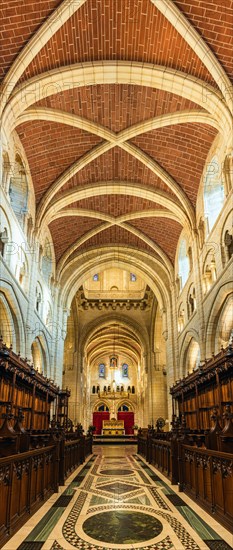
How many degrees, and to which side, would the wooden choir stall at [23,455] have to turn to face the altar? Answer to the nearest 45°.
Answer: approximately 90° to its left

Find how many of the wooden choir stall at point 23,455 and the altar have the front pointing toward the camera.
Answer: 1

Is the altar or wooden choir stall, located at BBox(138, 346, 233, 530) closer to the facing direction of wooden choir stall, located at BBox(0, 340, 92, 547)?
the wooden choir stall

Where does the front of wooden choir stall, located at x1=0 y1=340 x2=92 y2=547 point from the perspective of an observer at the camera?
facing to the right of the viewer

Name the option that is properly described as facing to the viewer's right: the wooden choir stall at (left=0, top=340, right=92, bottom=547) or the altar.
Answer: the wooden choir stall

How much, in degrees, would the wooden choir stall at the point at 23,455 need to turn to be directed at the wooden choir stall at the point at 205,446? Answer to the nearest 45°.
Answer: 0° — it already faces it

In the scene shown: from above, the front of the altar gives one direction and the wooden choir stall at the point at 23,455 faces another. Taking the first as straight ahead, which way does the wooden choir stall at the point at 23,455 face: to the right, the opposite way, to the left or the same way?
to the left

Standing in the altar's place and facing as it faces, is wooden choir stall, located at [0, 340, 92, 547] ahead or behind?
ahead

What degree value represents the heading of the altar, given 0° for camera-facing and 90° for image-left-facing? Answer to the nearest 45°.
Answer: approximately 0°

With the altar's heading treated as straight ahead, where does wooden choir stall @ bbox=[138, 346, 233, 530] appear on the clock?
The wooden choir stall is roughly at 12 o'clock from the altar.
